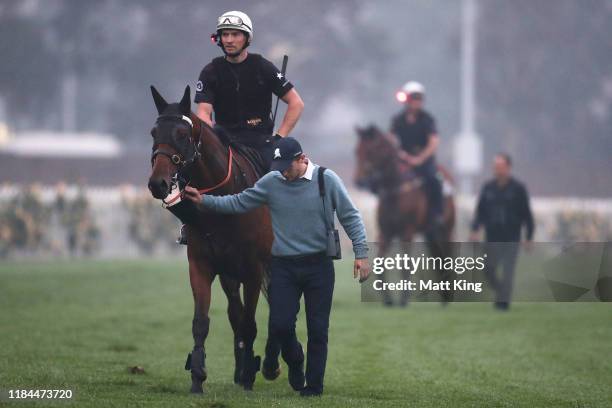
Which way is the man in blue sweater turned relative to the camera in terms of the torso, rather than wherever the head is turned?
toward the camera

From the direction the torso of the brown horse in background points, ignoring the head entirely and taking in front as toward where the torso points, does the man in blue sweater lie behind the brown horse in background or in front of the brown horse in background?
in front

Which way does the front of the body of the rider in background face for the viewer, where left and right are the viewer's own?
facing the viewer and to the left of the viewer

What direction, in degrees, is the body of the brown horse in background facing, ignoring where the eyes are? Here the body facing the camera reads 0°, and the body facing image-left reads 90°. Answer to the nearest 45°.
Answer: approximately 45°

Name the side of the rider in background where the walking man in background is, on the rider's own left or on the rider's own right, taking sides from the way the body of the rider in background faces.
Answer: on the rider's own left

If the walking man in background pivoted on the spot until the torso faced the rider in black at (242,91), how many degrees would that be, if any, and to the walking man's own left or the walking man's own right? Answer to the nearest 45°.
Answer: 0° — they already face them

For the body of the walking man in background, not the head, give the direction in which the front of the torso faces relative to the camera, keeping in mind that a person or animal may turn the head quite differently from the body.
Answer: toward the camera

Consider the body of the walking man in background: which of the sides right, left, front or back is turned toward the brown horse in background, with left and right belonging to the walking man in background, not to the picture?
right

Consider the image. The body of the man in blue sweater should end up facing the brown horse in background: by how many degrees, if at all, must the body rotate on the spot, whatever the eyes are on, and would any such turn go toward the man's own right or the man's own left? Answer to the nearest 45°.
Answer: approximately 180°

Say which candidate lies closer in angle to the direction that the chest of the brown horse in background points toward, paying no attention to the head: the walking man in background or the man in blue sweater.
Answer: the man in blue sweater

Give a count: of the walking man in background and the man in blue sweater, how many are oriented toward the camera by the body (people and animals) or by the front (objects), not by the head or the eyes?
2
